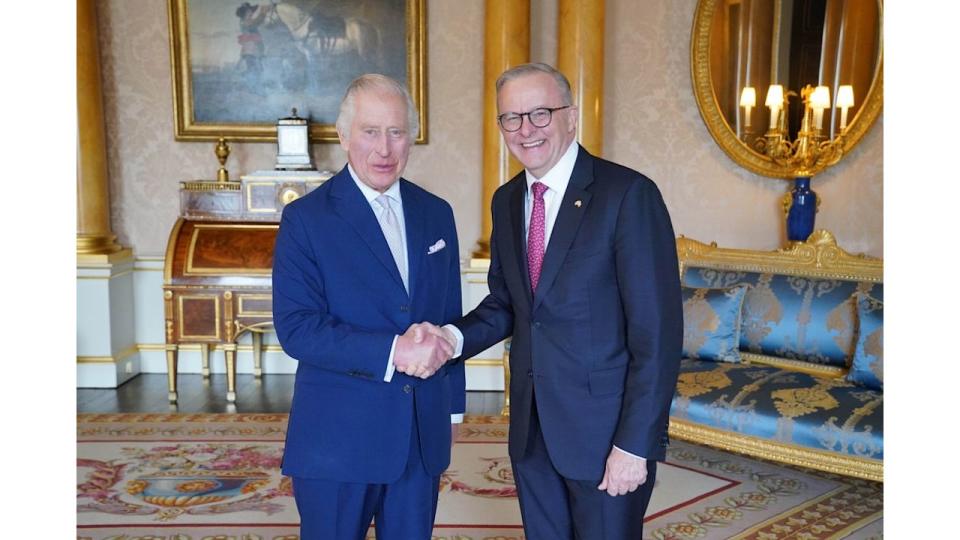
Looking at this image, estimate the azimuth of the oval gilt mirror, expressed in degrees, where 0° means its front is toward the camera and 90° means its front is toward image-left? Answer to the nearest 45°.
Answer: approximately 0°

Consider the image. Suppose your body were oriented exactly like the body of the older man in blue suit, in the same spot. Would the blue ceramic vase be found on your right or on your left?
on your left

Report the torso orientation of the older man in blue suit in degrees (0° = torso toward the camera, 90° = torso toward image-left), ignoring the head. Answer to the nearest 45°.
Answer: approximately 315°

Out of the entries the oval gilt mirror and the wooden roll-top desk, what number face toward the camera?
2

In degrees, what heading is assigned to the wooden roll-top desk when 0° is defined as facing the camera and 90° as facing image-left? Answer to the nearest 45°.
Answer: approximately 0°

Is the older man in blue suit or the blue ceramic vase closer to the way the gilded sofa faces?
the older man in blue suit

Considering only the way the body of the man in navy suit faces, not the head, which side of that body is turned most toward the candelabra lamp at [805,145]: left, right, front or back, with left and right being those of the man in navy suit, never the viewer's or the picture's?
back
